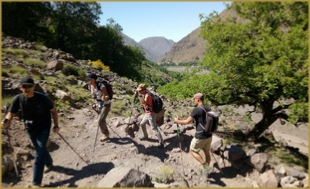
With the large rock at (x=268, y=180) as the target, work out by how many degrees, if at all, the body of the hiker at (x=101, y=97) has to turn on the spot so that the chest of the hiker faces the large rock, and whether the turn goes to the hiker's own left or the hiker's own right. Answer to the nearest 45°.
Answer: approximately 90° to the hiker's own left

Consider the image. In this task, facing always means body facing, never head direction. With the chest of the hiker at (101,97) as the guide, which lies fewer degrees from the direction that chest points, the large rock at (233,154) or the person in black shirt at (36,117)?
the person in black shirt

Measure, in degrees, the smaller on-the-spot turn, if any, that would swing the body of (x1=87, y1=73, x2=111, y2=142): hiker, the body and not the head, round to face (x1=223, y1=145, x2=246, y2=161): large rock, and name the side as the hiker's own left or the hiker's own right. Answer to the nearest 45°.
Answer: approximately 135° to the hiker's own left

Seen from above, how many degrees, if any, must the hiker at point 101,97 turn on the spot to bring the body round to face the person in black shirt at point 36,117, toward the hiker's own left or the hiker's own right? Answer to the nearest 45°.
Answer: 0° — they already face them

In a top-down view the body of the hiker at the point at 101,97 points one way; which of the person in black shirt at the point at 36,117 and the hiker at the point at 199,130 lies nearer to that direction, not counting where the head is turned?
the person in black shirt

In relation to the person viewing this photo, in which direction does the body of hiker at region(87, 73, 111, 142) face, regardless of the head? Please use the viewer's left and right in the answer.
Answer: facing the viewer and to the left of the viewer

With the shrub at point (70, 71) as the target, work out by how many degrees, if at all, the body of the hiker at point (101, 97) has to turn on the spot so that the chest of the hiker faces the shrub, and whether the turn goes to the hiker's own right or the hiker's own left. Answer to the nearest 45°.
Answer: approximately 135° to the hiker's own right

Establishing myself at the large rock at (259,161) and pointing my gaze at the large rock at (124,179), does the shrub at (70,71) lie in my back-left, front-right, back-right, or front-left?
front-right

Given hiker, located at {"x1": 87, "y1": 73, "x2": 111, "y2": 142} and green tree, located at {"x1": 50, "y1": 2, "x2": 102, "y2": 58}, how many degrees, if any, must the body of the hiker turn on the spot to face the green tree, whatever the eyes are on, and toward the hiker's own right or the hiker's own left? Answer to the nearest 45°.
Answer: approximately 135° to the hiker's own right
